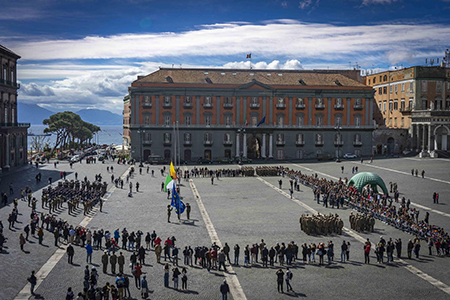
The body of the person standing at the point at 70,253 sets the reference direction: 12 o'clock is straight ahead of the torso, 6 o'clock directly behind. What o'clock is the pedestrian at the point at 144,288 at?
The pedestrian is roughly at 5 o'clock from the person standing.

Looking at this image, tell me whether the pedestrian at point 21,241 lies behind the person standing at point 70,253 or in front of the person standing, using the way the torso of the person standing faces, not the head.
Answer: in front

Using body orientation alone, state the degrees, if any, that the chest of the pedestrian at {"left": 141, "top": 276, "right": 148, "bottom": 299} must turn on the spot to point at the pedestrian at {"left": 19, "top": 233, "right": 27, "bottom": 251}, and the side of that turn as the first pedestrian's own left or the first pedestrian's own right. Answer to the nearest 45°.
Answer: approximately 45° to the first pedestrian's own left

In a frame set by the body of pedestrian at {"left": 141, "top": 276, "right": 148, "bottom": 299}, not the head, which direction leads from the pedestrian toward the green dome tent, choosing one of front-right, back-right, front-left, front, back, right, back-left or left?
front-right

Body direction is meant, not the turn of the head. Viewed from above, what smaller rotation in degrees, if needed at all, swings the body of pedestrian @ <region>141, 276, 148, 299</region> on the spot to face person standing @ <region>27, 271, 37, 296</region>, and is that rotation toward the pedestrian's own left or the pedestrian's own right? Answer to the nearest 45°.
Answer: approximately 90° to the pedestrian's own left

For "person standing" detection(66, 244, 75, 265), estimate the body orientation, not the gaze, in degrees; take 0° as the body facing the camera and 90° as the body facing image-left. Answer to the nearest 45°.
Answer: approximately 180°

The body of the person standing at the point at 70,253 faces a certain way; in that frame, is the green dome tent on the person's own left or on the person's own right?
on the person's own right

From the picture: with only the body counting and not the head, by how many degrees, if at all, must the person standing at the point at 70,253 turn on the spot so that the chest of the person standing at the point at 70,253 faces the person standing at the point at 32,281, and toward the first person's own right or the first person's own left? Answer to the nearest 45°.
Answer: approximately 135° to the first person's own left

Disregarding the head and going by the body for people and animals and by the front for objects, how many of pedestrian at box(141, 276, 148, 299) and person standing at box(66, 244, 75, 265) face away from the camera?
2

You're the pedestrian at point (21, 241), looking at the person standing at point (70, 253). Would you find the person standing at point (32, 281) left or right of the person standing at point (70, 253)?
right

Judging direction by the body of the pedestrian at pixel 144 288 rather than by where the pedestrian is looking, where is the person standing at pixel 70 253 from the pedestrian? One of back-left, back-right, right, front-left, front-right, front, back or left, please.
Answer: front-left

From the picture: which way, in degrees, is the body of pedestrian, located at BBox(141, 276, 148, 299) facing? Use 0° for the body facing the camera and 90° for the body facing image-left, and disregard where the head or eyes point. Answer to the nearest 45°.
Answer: approximately 180°
